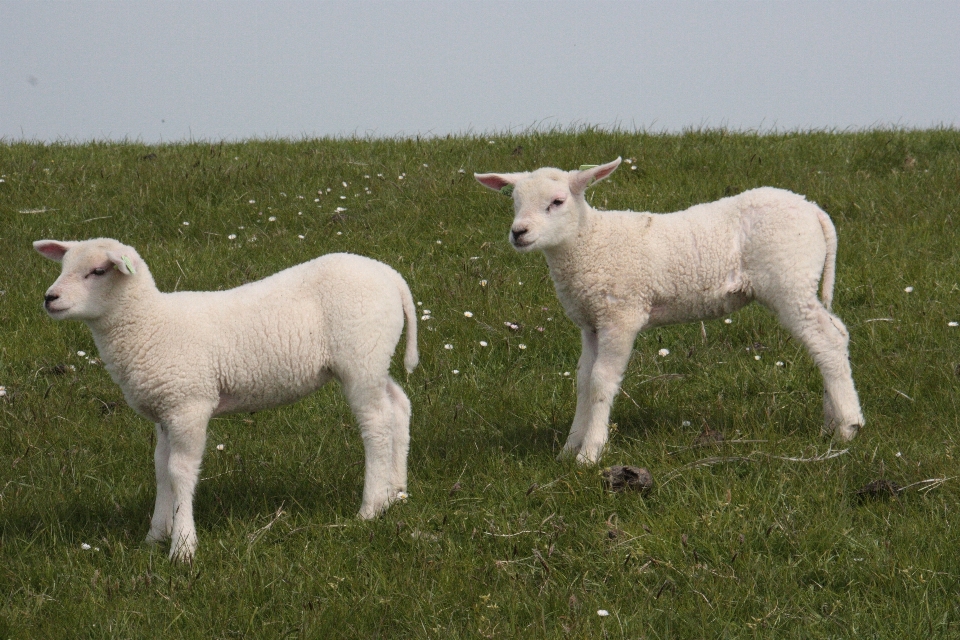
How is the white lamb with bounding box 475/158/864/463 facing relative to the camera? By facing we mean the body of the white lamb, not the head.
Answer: to the viewer's left

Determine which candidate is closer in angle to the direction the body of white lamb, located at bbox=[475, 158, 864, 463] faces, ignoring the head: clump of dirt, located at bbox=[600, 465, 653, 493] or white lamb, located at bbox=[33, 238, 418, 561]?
the white lamb

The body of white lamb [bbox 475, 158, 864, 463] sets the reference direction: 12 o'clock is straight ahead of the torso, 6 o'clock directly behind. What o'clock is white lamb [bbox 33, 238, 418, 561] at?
white lamb [bbox 33, 238, 418, 561] is roughly at 11 o'clock from white lamb [bbox 475, 158, 864, 463].

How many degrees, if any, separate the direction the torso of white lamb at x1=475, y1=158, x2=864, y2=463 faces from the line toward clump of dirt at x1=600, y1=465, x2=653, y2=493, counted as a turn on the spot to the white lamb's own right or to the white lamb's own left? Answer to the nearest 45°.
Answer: approximately 90° to the white lamb's own left

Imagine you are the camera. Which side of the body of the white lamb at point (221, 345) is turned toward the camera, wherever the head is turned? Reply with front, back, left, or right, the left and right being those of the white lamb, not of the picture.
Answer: left

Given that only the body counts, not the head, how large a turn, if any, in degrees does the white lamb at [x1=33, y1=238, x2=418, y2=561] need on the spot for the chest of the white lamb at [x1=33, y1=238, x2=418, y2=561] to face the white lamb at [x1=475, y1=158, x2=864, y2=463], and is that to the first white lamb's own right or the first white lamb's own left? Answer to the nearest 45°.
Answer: approximately 180°
